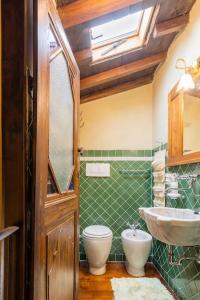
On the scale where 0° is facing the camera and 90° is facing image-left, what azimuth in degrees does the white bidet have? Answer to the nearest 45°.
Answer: approximately 0°

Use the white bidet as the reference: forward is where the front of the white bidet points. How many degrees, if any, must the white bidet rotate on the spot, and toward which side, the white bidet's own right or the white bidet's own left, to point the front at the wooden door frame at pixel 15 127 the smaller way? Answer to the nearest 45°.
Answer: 0° — it already faces it

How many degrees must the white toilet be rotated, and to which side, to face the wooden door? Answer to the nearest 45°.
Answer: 0° — it already faces it

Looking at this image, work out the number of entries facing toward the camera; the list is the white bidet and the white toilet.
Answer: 2

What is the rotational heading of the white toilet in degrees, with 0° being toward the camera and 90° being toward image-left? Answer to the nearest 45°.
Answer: approximately 0°
